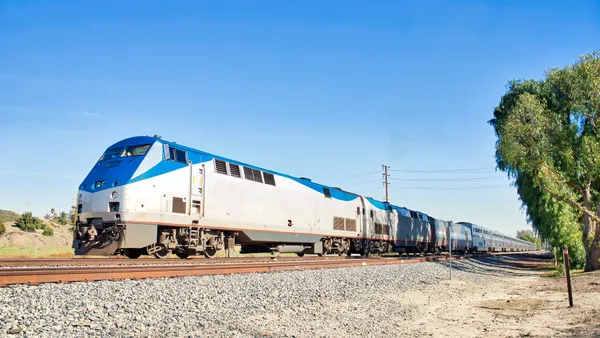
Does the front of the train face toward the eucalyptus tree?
no
